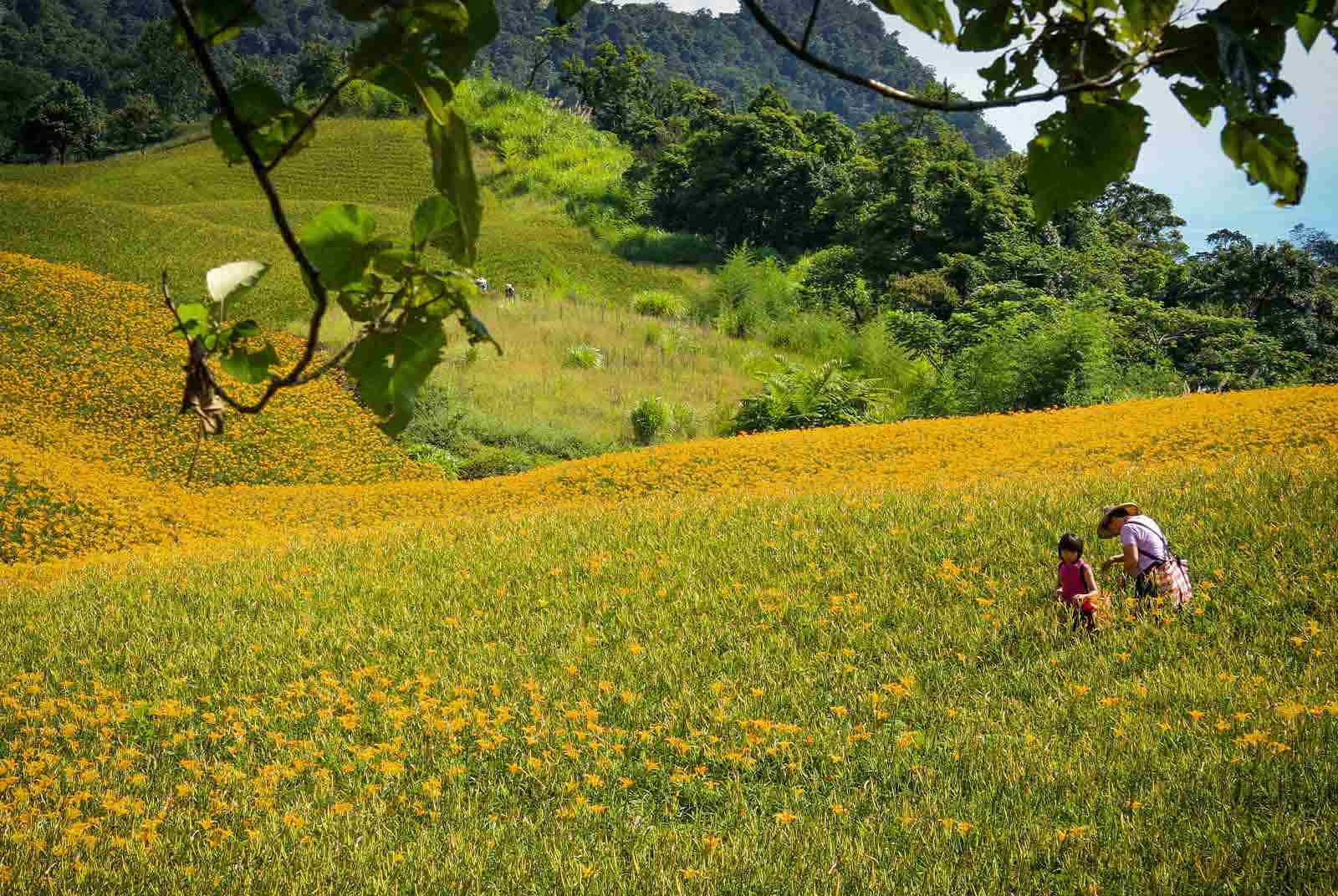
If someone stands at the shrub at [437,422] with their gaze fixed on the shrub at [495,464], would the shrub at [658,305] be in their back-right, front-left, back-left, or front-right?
back-left

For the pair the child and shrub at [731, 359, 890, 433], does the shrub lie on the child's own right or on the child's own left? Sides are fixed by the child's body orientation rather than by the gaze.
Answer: on the child's own right

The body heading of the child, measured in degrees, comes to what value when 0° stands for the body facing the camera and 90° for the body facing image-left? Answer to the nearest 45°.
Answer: approximately 45°

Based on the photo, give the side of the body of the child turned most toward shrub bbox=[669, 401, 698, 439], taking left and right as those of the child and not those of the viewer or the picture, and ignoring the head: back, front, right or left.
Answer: right

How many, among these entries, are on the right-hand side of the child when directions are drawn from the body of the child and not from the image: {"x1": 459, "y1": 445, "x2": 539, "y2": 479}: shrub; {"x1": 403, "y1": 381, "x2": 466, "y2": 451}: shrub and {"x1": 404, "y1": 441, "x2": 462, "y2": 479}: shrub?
3

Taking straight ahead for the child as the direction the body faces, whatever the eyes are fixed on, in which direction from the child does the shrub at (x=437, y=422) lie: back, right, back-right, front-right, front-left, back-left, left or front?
right

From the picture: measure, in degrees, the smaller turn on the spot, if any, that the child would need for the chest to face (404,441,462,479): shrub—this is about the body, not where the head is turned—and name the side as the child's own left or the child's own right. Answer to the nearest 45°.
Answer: approximately 90° to the child's own right

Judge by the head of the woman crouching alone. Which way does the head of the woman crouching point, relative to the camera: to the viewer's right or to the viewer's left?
to the viewer's left
